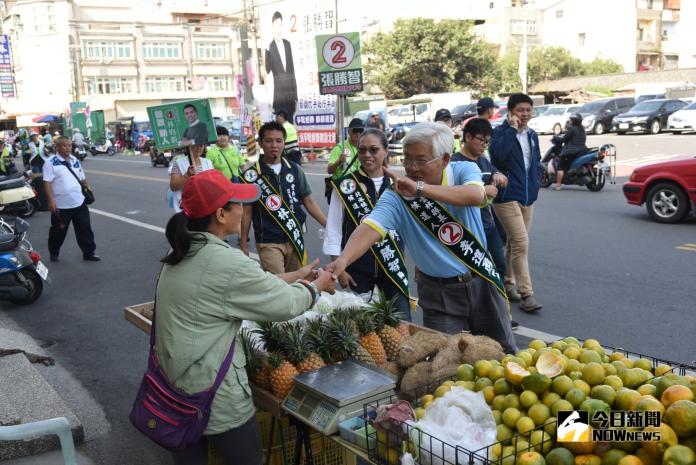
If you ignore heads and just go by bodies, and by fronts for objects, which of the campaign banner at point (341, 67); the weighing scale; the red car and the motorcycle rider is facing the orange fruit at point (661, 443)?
the campaign banner

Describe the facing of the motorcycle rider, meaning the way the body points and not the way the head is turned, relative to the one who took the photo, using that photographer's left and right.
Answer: facing to the left of the viewer

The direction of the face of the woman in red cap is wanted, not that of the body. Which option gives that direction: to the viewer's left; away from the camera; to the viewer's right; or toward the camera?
to the viewer's right

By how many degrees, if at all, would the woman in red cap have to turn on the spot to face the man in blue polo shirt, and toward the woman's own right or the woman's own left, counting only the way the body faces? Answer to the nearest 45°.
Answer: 0° — they already face them

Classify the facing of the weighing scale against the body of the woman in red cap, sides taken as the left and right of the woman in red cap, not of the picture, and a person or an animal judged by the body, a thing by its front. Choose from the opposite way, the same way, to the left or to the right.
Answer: the opposite way

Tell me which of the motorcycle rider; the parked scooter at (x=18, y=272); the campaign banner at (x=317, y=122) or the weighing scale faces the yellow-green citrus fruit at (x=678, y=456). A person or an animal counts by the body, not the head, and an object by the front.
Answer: the campaign banner

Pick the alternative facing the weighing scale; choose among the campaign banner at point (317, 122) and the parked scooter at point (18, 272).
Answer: the campaign banner

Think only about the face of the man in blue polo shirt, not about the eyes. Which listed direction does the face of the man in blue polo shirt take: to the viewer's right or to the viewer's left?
to the viewer's left

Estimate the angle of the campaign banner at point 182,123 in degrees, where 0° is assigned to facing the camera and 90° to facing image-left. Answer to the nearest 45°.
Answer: approximately 0°

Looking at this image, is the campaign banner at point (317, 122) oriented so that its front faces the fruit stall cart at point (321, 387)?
yes

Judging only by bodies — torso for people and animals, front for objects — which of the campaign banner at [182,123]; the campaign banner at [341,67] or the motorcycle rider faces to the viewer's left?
the motorcycle rider

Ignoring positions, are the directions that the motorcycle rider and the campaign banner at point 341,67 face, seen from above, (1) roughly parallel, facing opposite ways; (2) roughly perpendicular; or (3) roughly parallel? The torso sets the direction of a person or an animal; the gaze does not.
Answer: roughly perpendicular

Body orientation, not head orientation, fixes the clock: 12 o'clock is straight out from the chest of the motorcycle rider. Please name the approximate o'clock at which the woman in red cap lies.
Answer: The woman in red cap is roughly at 9 o'clock from the motorcycle rider.
